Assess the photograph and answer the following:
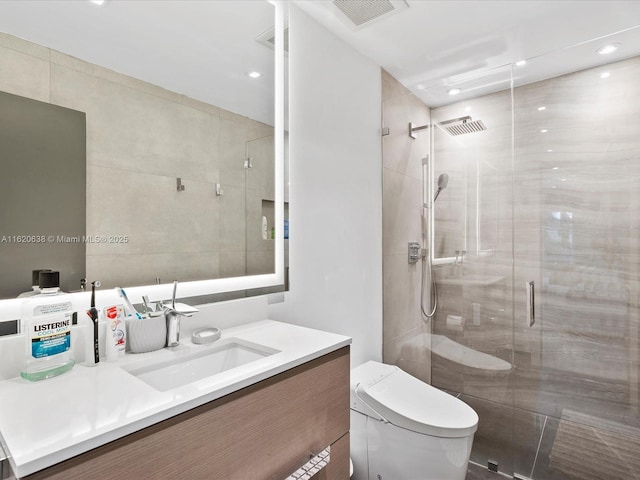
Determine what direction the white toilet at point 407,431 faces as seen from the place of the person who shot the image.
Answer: facing the viewer and to the right of the viewer

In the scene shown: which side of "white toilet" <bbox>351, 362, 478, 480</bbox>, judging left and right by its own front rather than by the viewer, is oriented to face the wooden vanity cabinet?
right

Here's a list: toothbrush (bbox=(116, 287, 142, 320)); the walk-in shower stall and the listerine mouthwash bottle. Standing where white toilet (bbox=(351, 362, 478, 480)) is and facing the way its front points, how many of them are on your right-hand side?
2

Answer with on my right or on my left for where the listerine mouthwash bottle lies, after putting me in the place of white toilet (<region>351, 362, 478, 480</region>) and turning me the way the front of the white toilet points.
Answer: on my right

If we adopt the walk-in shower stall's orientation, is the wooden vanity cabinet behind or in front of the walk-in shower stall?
in front

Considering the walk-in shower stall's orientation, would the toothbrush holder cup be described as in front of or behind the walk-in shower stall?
in front

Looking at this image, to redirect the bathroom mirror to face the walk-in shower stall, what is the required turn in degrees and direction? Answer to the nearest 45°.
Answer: approximately 45° to its left

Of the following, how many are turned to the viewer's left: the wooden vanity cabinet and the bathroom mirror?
0

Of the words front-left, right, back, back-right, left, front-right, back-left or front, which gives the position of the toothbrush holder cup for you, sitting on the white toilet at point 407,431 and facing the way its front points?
right

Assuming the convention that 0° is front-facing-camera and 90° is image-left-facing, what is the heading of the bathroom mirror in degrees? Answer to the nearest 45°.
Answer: approximately 315°

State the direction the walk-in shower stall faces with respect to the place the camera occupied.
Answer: facing the viewer and to the left of the viewer
